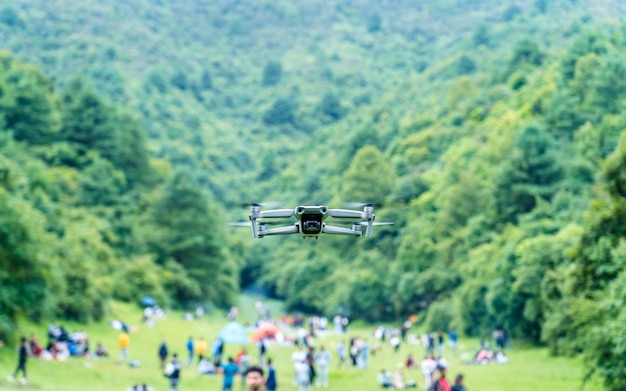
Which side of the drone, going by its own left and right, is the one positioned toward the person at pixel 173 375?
back

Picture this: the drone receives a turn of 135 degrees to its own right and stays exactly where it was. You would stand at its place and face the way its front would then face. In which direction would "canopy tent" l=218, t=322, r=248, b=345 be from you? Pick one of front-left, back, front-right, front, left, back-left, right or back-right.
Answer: front-right

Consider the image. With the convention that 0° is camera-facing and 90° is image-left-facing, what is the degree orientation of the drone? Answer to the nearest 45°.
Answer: approximately 0°

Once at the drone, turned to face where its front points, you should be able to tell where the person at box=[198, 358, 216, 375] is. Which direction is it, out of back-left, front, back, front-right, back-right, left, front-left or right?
back

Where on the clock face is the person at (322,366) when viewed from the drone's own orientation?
The person is roughly at 6 o'clock from the drone.

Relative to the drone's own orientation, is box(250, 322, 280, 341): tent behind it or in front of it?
behind

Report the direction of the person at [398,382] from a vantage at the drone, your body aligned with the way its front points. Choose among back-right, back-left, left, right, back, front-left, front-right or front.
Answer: back

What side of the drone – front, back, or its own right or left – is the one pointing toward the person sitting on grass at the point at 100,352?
back

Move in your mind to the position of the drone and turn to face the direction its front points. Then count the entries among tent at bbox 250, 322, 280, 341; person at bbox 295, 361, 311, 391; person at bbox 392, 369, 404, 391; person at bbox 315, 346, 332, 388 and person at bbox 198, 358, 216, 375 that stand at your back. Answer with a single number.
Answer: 5

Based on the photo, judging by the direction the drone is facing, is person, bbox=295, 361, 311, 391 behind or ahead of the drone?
behind
